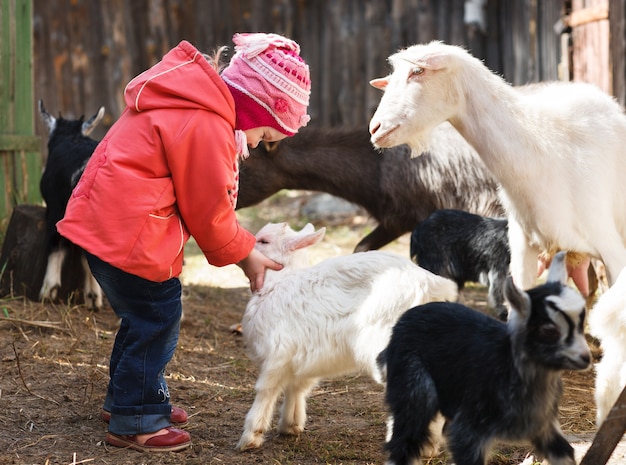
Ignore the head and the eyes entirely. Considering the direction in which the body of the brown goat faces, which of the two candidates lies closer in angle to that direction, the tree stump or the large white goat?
the tree stump

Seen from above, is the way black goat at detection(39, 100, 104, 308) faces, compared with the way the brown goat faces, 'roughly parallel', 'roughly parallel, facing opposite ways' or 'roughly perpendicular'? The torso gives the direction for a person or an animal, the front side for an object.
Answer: roughly perpendicular

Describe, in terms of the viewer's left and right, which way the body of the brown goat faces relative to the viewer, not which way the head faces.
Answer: facing to the left of the viewer

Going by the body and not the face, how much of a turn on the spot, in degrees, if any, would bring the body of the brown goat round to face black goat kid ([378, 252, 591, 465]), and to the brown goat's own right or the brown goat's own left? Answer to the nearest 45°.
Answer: approximately 90° to the brown goat's own left

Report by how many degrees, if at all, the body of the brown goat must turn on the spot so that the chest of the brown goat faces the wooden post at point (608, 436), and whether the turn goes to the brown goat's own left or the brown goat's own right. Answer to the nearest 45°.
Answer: approximately 90° to the brown goat's own left

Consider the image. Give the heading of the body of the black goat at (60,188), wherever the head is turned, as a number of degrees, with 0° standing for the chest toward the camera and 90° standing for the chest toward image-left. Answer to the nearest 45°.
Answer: approximately 0°

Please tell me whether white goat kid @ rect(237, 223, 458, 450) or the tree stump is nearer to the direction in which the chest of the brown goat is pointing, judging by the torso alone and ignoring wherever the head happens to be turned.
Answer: the tree stump
